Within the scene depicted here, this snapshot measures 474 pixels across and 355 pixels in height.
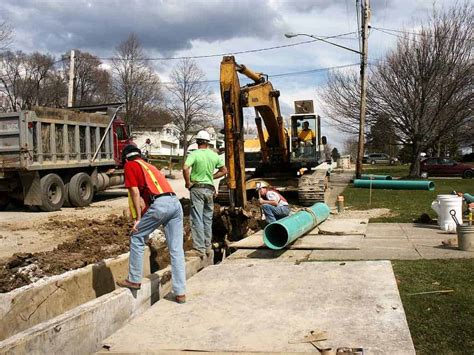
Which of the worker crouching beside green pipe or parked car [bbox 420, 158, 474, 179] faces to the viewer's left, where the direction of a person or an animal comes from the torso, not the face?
the worker crouching beside green pipe

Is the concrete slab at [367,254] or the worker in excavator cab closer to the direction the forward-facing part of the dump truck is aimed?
the worker in excavator cab

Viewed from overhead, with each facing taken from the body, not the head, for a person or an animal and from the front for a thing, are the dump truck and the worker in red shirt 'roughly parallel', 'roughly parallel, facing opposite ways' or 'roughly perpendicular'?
roughly perpendicular

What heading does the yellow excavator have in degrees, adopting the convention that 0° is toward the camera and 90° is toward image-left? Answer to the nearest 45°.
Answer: approximately 45°

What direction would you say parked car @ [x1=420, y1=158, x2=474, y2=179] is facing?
to the viewer's right

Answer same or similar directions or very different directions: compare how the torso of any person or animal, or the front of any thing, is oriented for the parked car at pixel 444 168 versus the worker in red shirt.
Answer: very different directions

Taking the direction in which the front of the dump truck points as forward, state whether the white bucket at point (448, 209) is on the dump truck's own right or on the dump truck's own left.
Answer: on the dump truck's own right

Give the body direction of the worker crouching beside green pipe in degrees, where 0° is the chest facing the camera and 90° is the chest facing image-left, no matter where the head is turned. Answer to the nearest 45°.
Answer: approximately 90°

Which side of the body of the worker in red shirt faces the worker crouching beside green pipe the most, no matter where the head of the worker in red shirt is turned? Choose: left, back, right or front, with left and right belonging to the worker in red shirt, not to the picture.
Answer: right
